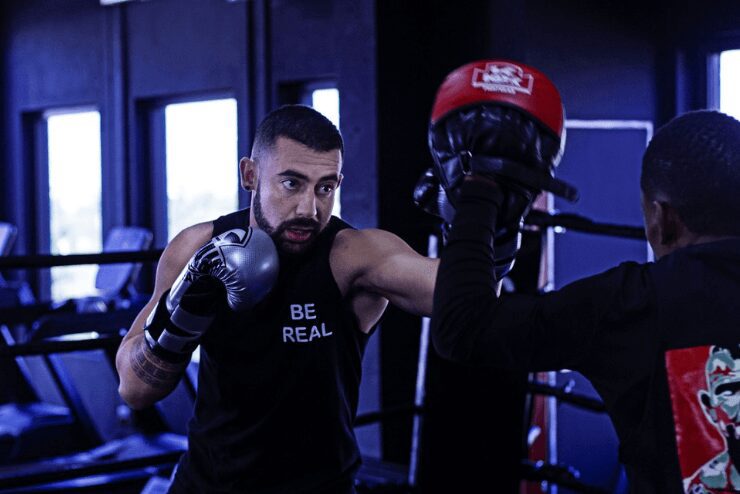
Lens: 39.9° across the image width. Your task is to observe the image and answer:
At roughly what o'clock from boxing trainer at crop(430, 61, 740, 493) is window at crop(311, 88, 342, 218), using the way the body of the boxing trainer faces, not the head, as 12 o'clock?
The window is roughly at 1 o'clock from the boxing trainer.

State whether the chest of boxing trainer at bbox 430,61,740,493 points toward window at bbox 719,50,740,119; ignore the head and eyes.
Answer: no

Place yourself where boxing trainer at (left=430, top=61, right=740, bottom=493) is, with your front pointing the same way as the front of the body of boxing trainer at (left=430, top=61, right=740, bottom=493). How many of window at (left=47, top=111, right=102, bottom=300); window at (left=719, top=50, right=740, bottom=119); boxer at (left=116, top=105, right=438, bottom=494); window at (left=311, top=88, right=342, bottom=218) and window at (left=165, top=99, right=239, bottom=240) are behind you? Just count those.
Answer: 0

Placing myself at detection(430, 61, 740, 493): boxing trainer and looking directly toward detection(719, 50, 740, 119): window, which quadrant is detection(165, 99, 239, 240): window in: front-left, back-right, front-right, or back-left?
front-left

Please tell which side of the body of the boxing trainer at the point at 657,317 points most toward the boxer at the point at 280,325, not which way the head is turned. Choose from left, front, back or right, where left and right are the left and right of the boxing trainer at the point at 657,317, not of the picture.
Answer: front

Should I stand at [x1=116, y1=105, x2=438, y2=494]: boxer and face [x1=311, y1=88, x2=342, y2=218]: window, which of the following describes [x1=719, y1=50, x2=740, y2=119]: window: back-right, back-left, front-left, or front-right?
front-right

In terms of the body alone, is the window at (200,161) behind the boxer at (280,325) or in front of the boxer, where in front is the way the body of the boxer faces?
behind

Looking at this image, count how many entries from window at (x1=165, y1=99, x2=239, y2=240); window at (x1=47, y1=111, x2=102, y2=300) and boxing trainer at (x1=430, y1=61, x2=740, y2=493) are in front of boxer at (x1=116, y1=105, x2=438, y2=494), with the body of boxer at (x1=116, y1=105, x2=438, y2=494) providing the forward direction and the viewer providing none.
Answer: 1

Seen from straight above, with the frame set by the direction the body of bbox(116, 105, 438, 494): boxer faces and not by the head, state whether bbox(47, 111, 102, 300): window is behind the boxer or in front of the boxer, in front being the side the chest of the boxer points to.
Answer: behind

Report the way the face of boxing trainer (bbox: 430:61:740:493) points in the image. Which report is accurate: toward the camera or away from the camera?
away from the camera

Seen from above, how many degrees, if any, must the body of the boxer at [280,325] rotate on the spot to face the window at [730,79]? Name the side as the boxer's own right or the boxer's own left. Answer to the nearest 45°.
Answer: approximately 90° to the boxer's own left

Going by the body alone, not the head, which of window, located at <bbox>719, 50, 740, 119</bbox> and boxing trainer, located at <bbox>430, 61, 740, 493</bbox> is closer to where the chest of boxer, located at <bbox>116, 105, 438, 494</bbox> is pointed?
the boxing trainer

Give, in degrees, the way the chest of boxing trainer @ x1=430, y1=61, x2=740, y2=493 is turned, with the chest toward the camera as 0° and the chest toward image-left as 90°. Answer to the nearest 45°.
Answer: approximately 135°

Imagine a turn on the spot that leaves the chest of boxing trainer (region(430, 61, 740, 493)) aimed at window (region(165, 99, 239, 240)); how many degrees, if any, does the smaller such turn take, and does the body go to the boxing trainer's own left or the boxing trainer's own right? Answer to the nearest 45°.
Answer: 0° — they already face it

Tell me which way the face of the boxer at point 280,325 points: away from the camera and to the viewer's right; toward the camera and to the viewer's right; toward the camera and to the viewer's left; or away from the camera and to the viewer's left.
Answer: toward the camera and to the viewer's right

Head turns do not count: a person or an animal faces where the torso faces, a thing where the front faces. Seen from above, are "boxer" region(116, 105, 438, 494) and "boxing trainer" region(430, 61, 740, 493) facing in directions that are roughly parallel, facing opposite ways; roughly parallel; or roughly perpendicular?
roughly parallel, facing opposite ways
